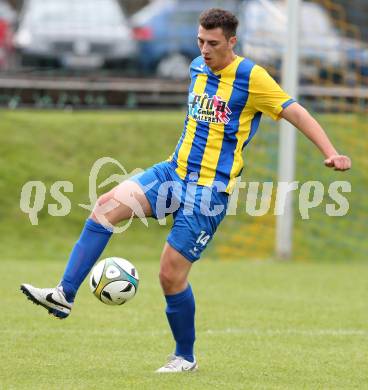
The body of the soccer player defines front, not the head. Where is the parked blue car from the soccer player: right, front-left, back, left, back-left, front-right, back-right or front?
back-right

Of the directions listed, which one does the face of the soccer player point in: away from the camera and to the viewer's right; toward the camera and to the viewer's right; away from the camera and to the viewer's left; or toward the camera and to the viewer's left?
toward the camera and to the viewer's left

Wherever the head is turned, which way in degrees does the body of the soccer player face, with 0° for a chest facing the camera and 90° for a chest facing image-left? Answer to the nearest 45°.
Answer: approximately 45°

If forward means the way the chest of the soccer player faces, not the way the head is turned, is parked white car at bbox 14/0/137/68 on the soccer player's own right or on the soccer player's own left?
on the soccer player's own right
